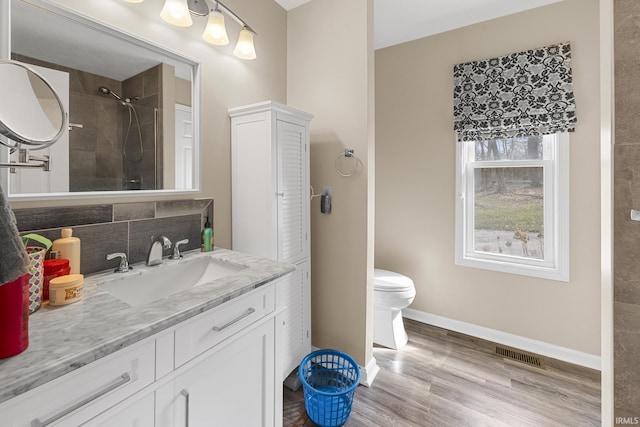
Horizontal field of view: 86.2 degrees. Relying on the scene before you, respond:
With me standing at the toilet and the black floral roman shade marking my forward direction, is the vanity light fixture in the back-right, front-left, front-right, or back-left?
back-right

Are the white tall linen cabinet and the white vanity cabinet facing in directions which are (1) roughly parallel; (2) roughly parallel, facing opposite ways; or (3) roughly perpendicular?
roughly parallel

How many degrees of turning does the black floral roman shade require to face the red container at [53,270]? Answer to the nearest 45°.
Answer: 0° — it already faces it

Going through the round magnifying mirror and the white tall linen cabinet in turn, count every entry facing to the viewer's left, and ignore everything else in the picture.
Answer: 0

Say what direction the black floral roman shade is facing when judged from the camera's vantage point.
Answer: facing the viewer and to the left of the viewer

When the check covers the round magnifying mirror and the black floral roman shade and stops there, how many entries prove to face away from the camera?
0

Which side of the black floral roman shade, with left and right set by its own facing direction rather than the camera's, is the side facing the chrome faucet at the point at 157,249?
front

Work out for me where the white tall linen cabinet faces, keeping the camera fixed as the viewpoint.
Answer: facing the viewer and to the right of the viewer

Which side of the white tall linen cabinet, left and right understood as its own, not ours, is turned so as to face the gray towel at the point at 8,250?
right

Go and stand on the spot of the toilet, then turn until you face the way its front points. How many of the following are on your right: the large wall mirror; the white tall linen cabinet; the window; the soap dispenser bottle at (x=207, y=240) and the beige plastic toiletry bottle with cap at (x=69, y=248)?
4

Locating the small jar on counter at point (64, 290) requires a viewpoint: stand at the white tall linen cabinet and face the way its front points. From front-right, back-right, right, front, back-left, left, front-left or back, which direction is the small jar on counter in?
right

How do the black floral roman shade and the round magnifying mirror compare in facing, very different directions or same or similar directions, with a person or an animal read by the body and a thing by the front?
same or similar directions

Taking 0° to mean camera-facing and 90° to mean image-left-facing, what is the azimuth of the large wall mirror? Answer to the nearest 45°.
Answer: approximately 315°
